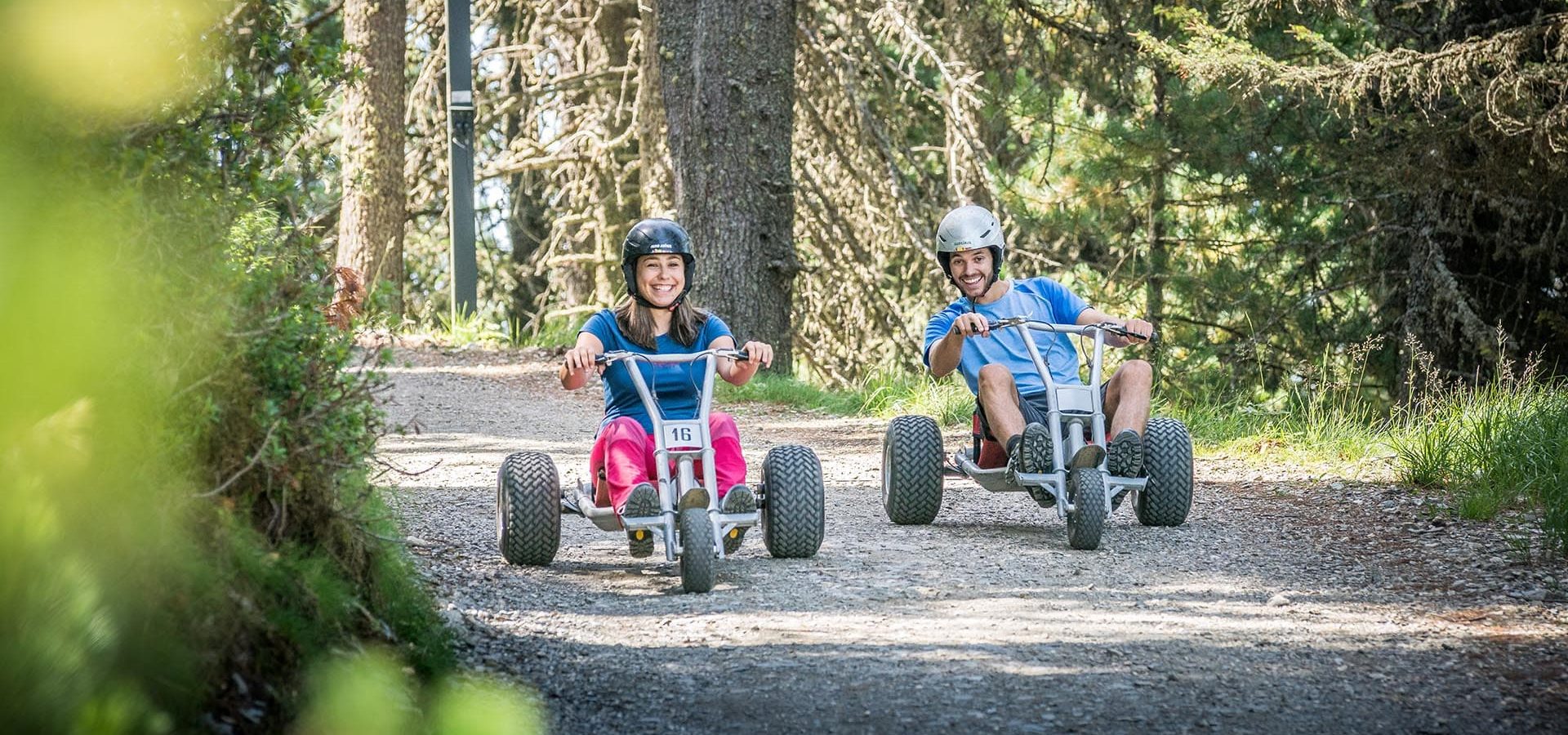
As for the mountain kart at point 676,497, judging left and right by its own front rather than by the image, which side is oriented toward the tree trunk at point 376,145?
back

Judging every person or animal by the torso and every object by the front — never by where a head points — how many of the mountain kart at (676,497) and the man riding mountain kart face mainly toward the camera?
2

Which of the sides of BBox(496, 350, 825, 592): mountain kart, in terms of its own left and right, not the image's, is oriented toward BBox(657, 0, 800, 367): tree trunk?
back

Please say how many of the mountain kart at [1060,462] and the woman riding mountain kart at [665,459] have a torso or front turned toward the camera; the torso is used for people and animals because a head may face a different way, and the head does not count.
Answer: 2

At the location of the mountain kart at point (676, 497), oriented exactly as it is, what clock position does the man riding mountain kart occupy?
The man riding mountain kart is roughly at 8 o'clock from the mountain kart.

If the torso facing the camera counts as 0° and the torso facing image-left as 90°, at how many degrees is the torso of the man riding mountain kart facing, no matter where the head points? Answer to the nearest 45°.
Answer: approximately 0°
